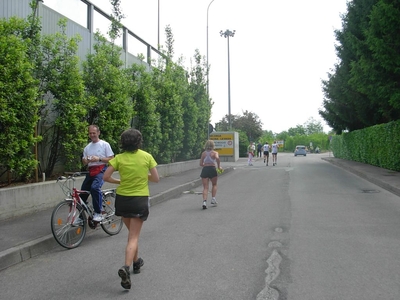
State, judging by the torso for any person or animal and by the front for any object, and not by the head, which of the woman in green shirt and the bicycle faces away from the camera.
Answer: the woman in green shirt

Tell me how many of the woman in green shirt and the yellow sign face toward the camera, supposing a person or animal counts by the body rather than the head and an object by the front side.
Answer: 1

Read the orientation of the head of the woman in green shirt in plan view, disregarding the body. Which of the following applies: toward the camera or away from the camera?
away from the camera

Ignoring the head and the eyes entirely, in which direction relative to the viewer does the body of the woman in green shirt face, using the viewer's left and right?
facing away from the viewer

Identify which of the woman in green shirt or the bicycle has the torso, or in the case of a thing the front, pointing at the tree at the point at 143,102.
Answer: the woman in green shirt

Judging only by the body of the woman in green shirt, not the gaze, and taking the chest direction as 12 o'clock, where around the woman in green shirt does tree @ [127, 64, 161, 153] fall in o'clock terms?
The tree is roughly at 12 o'clock from the woman in green shirt.

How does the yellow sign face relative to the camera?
toward the camera

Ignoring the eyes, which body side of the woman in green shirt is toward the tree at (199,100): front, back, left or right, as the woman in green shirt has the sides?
front

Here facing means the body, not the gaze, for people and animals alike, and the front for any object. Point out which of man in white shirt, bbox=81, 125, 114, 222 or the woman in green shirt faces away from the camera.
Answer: the woman in green shirt

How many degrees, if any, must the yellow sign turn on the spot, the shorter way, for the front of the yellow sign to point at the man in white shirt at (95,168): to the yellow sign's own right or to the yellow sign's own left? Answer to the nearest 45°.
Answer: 0° — it already faces them

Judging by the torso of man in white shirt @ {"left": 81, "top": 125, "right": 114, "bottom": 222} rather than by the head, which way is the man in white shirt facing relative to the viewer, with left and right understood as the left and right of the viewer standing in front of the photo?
facing the viewer and to the left of the viewer
